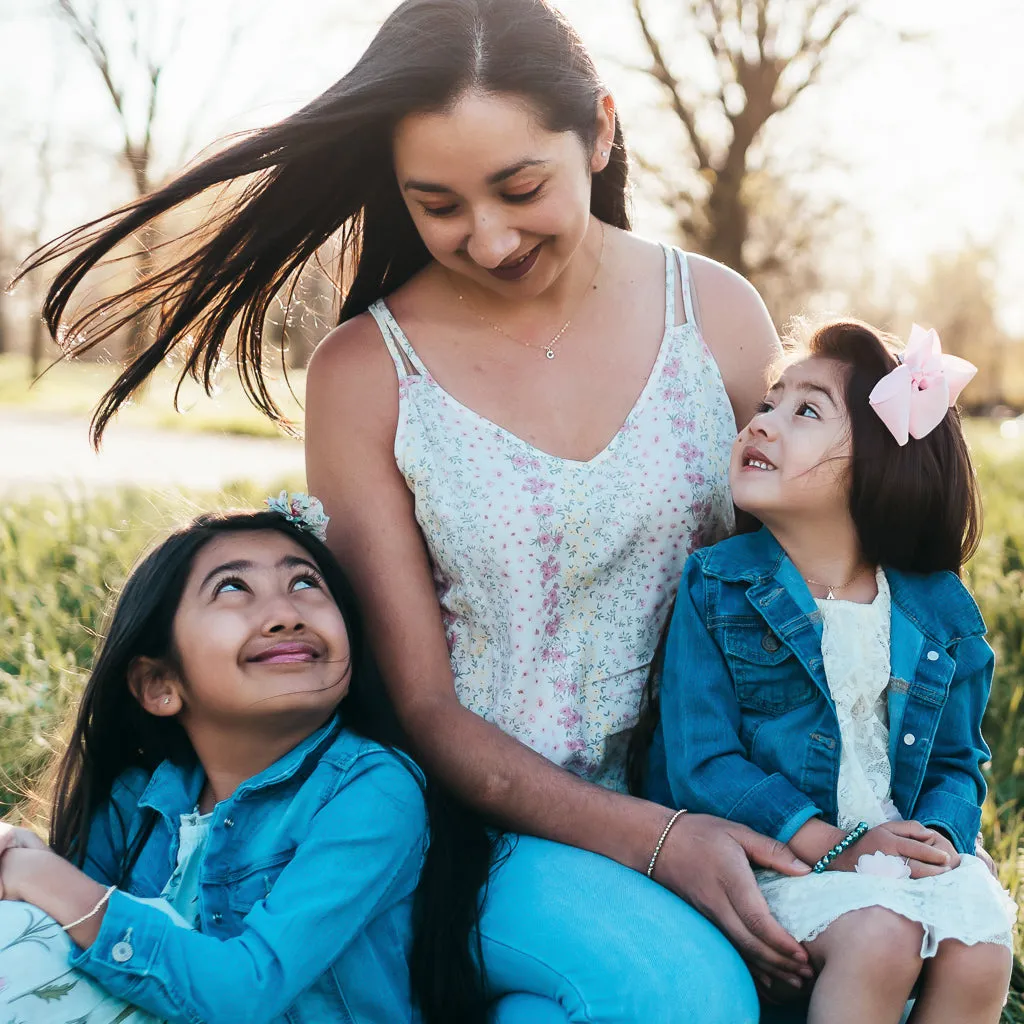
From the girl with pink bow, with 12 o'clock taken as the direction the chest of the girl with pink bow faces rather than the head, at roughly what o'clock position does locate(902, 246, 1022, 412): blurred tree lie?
The blurred tree is roughly at 6 o'clock from the girl with pink bow.

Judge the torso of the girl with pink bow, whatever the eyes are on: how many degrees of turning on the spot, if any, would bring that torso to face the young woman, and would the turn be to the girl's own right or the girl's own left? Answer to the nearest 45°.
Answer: approximately 90° to the girl's own right

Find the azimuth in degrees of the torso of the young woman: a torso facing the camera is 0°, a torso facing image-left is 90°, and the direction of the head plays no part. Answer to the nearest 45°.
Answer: approximately 0°

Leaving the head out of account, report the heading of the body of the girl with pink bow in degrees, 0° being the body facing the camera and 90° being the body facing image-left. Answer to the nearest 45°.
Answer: approximately 0°

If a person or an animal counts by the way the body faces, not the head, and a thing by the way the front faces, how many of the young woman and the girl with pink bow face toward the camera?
2

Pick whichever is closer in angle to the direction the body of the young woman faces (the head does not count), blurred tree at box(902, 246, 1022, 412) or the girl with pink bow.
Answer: the girl with pink bow

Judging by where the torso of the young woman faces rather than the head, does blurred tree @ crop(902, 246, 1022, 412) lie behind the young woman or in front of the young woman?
behind
